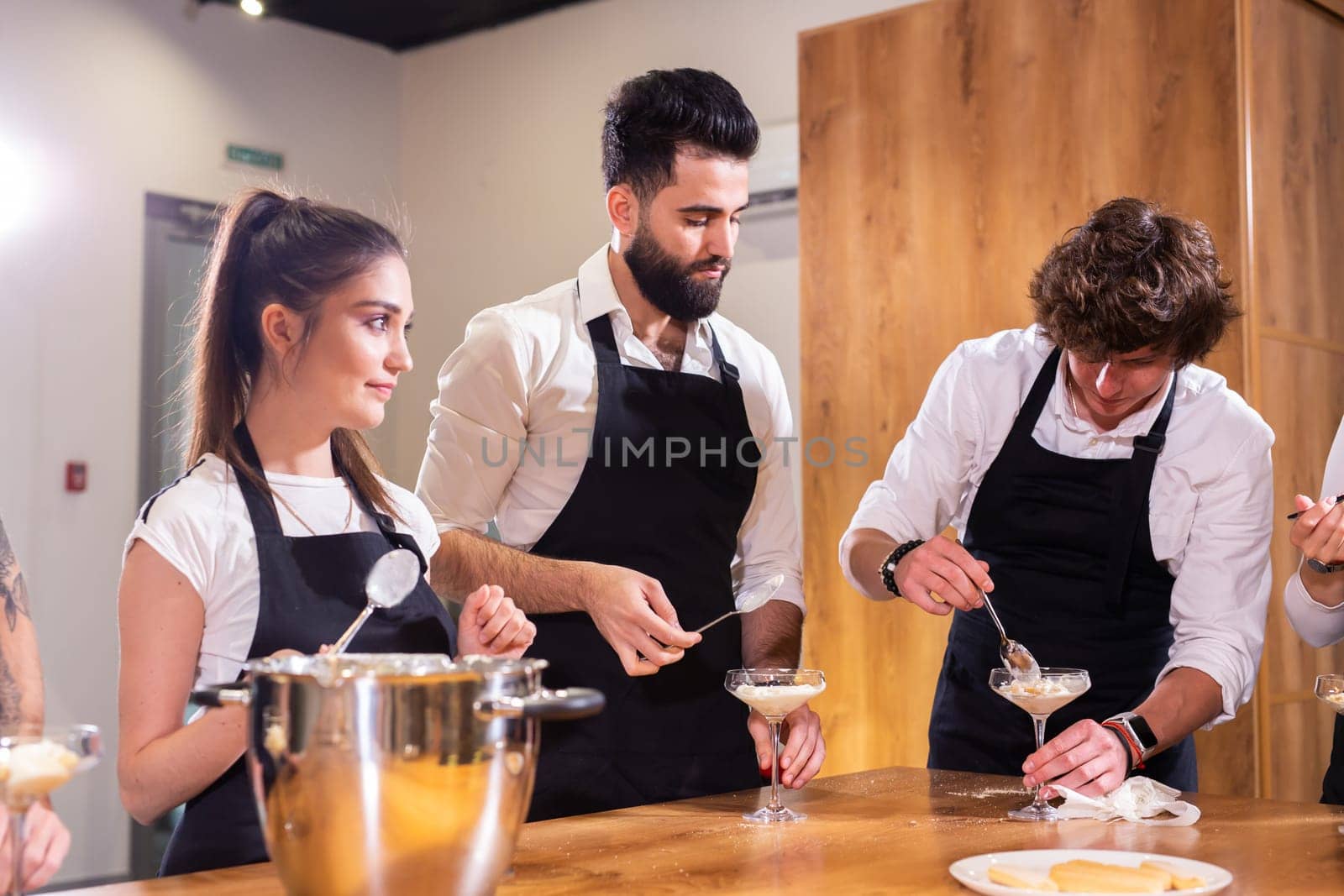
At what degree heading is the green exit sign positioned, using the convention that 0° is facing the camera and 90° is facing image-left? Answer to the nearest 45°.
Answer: approximately 315°

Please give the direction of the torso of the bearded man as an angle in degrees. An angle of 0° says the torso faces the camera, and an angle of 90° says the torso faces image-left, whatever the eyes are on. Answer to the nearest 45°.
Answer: approximately 315°

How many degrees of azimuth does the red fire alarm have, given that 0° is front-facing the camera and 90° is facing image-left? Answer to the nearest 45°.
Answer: approximately 315°

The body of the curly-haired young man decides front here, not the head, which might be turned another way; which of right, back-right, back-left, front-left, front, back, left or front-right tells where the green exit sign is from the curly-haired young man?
back-right

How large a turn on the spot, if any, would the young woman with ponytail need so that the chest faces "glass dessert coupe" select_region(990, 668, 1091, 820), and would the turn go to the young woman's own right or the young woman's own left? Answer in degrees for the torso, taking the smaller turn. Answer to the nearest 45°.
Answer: approximately 45° to the young woman's own left

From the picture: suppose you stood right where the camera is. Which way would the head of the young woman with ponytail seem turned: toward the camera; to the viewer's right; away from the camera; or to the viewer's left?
to the viewer's right

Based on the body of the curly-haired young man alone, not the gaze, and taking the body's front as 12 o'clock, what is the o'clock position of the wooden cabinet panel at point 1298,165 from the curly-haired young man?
The wooden cabinet panel is roughly at 7 o'clock from the curly-haired young man.
